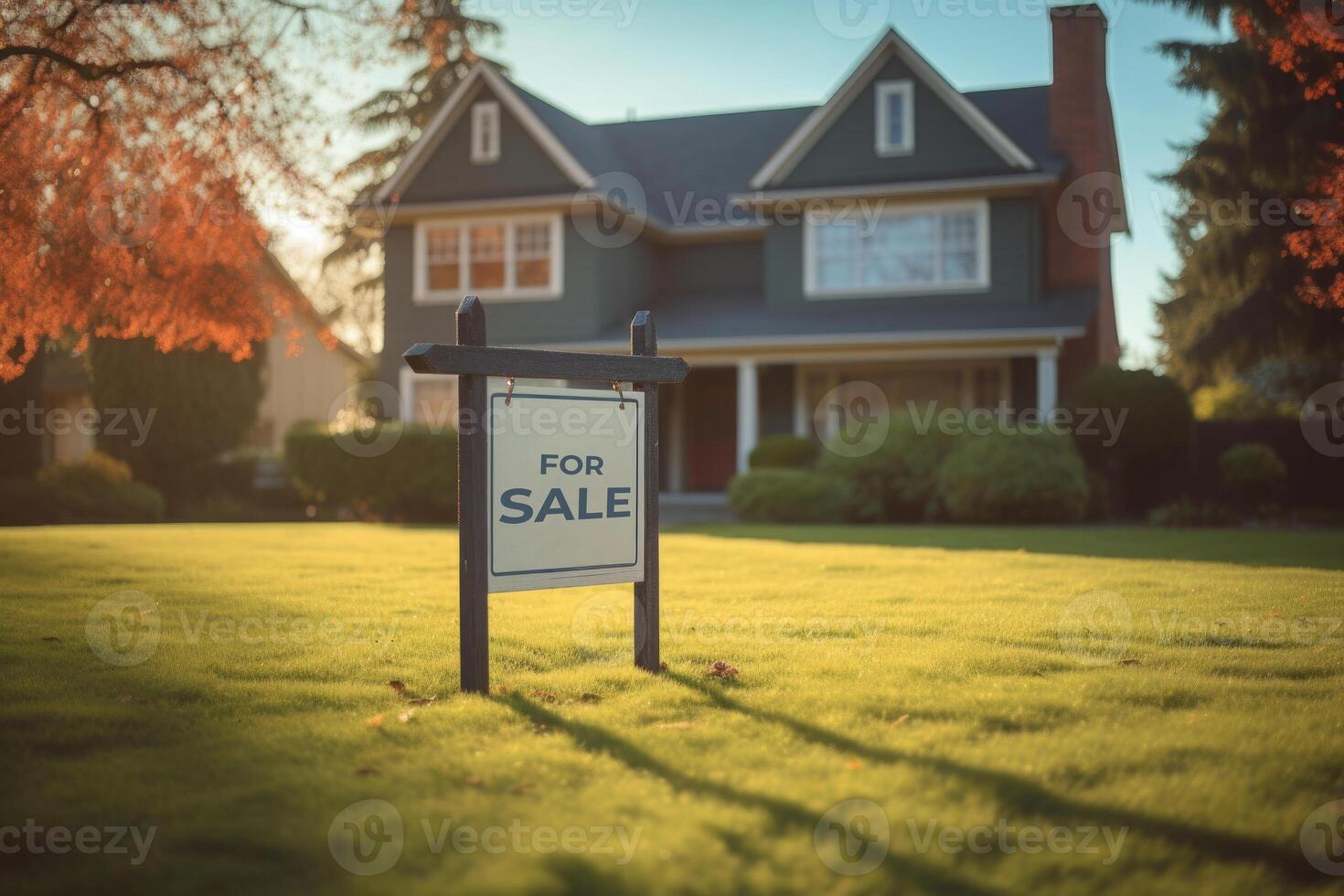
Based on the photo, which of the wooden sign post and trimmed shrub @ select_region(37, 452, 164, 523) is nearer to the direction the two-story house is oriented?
the wooden sign post

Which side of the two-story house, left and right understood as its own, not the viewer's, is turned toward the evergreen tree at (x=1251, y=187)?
left

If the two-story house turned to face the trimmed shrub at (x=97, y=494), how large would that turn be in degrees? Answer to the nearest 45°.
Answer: approximately 90° to its right

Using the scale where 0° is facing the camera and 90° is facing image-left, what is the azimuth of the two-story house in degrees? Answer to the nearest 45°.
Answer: approximately 0°

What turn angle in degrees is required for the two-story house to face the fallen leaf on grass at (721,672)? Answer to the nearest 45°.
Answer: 0° — it already faces it

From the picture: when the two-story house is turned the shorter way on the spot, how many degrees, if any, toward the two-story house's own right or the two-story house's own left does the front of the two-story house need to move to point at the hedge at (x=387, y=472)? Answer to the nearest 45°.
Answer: approximately 45° to the two-story house's own right
